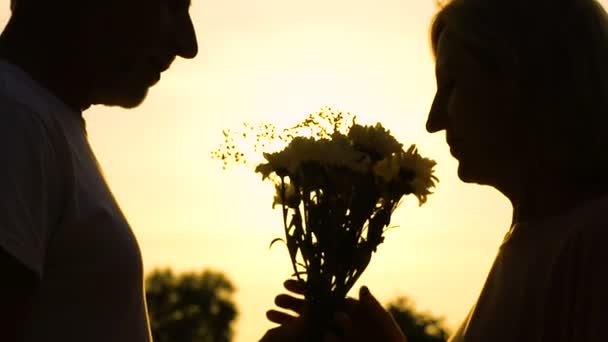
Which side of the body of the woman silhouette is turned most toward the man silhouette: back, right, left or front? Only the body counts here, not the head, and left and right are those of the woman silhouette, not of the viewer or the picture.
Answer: front

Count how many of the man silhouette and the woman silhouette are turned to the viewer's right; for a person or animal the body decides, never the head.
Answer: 1

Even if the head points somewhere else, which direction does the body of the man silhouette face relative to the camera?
to the viewer's right

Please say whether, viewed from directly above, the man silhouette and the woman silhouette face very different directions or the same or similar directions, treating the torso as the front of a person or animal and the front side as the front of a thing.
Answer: very different directions

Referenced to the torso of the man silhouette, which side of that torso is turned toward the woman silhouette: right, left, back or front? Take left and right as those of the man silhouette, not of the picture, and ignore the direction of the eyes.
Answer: front

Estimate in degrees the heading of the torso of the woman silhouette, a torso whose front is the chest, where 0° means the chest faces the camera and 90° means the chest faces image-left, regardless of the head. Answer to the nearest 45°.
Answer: approximately 90°
